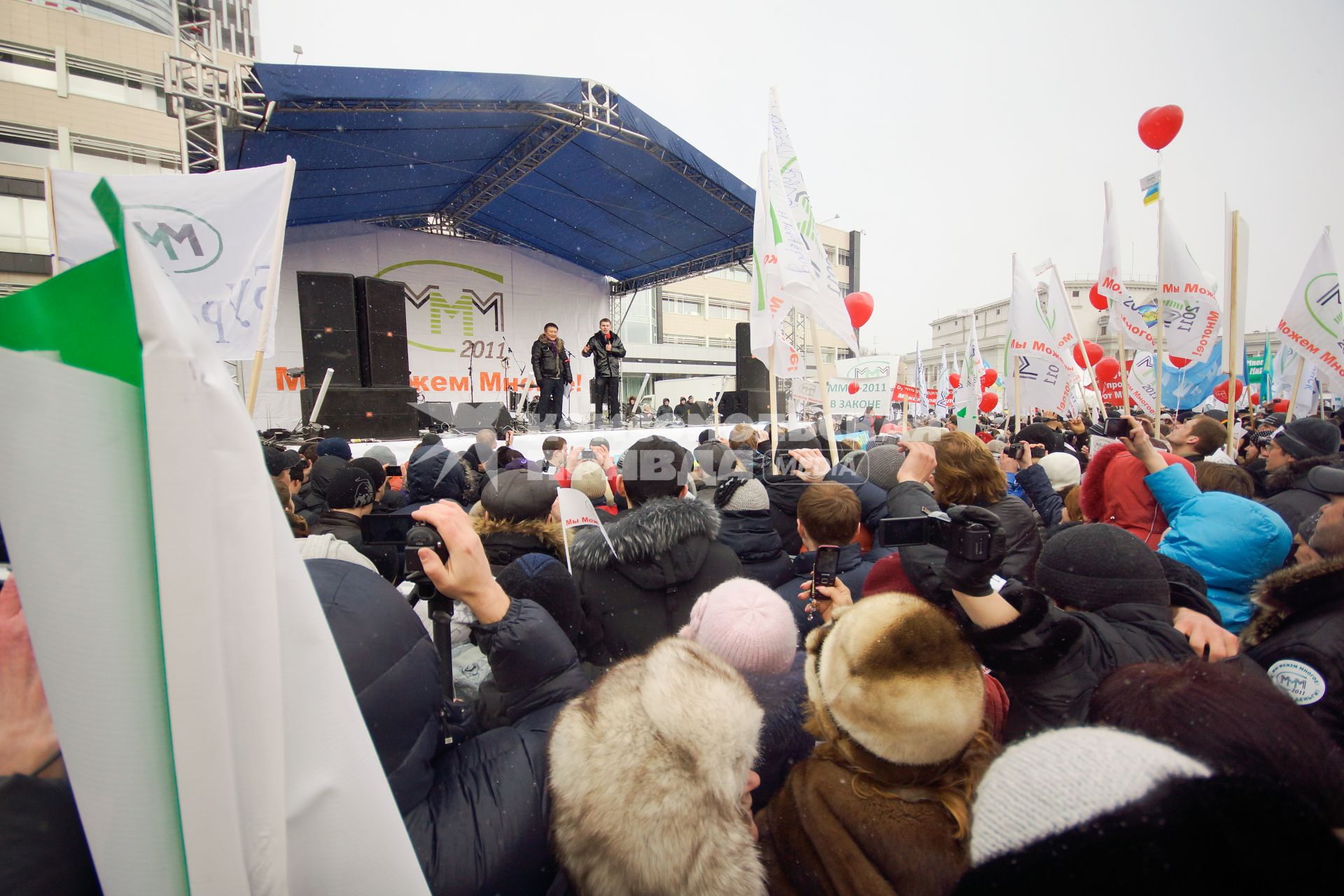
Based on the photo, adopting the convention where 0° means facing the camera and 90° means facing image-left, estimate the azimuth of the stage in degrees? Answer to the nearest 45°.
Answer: approximately 0°

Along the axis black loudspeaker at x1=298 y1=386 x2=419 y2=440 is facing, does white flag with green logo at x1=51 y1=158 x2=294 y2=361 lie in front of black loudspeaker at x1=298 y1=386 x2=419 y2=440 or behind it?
in front

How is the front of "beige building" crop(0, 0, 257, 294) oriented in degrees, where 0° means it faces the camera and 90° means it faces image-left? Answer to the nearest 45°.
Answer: approximately 315°

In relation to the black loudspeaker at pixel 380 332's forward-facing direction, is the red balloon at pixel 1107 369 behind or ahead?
ahead

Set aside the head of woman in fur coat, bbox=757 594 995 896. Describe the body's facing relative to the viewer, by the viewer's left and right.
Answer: facing away from the viewer

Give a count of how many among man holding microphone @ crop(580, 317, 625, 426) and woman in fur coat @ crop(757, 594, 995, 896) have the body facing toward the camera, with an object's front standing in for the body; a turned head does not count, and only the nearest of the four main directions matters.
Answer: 1

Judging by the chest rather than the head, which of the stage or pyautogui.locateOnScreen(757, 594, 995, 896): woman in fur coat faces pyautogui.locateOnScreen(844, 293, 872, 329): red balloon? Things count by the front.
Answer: the woman in fur coat

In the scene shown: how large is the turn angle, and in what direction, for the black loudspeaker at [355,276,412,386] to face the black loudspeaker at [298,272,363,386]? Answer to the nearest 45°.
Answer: approximately 135° to its right

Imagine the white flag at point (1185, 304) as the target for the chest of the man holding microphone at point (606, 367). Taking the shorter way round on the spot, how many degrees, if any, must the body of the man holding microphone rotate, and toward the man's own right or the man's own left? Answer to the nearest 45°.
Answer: approximately 45° to the man's own left

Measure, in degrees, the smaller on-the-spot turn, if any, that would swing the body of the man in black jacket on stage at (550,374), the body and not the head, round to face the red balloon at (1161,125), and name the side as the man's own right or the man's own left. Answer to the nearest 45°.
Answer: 0° — they already face it

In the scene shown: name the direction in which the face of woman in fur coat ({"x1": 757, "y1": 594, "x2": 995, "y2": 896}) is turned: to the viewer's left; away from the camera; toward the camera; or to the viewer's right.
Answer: away from the camera

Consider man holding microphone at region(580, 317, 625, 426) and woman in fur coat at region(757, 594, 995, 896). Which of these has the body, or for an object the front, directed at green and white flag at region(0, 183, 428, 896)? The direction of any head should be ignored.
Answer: the man holding microphone

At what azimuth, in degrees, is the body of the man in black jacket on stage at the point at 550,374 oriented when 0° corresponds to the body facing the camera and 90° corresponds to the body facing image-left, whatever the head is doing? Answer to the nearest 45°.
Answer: approximately 315°

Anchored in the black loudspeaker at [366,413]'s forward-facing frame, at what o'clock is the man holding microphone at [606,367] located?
The man holding microphone is roughly at 8 o'clock from the black loudspeaker.

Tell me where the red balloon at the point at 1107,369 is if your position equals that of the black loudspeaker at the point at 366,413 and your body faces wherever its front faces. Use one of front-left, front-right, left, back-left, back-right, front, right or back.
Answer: left
